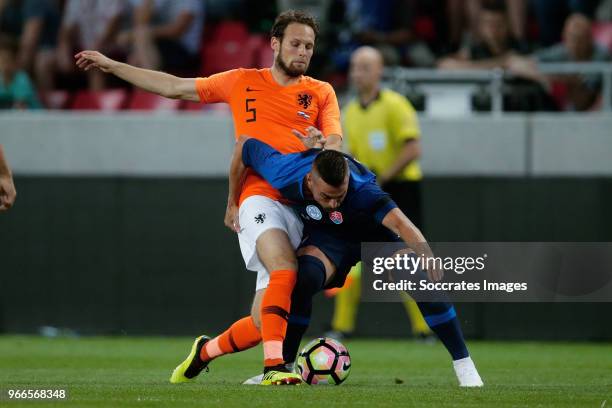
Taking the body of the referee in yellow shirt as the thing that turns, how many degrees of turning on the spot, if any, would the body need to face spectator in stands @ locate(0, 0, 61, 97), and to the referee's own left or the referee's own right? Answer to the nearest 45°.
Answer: approximately 90° to the referee's own right

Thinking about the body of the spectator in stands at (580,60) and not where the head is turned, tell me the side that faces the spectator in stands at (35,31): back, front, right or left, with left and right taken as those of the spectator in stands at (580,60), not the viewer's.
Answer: right

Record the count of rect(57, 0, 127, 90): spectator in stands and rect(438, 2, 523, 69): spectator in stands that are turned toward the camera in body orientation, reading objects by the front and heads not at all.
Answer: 2

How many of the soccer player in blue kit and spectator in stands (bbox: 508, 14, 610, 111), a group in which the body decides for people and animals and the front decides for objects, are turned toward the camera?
2

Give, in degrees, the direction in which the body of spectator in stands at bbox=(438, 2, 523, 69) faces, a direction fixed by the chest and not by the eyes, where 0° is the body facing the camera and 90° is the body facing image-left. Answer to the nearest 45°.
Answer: approximately 0°

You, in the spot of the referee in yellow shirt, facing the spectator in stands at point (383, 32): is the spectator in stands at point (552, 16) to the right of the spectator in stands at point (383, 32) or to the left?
right

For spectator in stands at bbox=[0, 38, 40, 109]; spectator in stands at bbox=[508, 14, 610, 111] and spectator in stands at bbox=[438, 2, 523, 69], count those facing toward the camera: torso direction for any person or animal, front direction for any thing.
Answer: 3

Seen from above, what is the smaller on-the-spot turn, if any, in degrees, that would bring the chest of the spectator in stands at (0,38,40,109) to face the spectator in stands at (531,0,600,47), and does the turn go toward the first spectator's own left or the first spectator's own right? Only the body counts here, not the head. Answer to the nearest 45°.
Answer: approximately 90° to the first spectator's own left

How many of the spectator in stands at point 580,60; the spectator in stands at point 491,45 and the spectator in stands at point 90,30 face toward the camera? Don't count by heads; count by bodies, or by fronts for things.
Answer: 3

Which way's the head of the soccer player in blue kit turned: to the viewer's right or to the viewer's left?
to the viewer's right

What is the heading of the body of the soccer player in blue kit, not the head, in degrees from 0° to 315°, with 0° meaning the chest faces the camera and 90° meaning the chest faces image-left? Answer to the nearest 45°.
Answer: approximately 0°

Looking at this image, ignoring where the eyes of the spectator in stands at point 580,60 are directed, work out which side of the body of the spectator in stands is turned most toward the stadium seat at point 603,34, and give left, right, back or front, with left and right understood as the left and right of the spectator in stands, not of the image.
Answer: back
